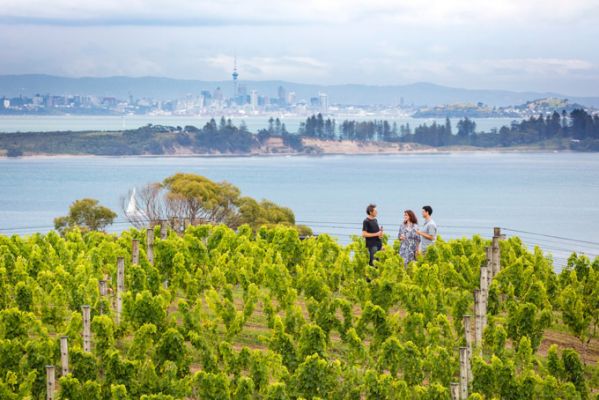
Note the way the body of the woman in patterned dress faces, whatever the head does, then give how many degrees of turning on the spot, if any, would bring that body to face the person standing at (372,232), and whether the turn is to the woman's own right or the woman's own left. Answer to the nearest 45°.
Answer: approximately 45° to the woman's own right
